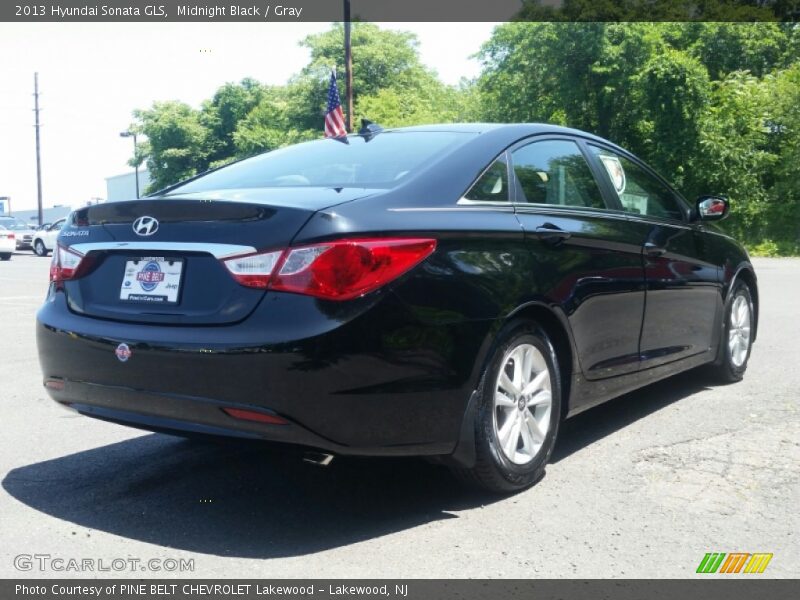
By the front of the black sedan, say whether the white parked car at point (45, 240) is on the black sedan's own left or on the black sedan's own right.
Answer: on the black sedan's own left

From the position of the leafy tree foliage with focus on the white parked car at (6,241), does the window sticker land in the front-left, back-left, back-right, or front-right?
front-left

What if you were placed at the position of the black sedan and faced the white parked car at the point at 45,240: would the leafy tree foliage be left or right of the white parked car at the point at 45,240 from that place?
right

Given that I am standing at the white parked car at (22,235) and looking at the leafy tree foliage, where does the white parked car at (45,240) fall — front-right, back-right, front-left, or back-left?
front-right

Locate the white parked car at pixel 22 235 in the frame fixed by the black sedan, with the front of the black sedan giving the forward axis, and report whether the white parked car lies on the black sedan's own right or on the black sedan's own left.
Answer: on the black sedan's own left

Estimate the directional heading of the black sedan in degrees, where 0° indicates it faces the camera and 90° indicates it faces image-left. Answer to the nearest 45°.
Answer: approximately 225°

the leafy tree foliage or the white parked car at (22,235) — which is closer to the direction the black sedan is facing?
the leafy tree foliage

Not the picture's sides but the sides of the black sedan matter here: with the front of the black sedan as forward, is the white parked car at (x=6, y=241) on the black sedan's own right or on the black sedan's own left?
on the black sedan's own left

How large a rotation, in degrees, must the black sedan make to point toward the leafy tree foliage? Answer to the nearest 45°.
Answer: approximately 45° to its left
